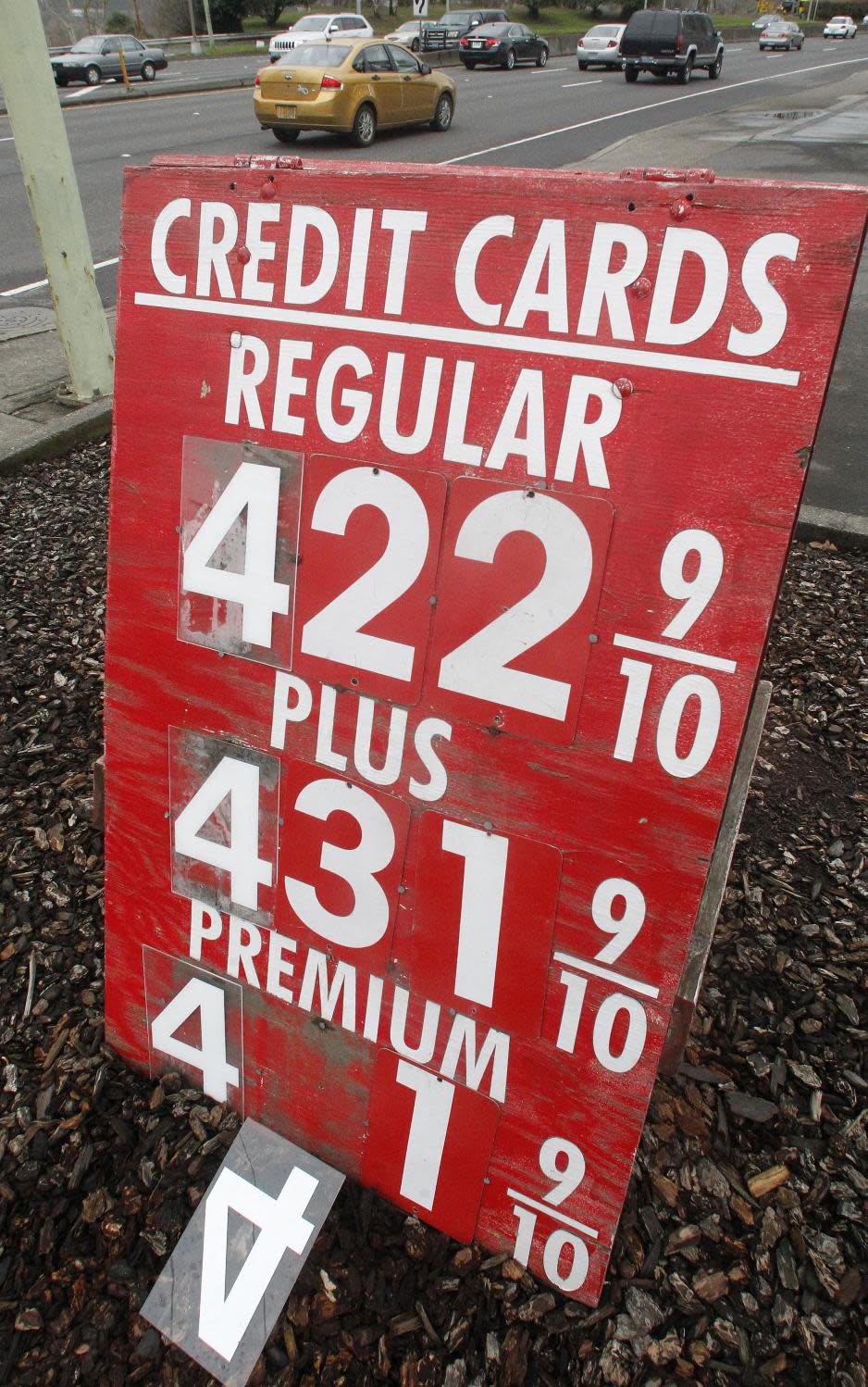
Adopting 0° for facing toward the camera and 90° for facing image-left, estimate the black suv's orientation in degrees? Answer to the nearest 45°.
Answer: approximately 225°

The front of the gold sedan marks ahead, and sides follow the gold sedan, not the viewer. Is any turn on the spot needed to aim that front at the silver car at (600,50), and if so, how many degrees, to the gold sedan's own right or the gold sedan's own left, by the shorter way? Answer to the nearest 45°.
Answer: approximately 45° to the gold sedan's own left

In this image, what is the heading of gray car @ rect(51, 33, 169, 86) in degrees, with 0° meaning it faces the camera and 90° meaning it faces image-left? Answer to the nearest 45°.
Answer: approximately 45°

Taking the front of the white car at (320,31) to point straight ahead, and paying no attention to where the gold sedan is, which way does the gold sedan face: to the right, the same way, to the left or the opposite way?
the opposite way

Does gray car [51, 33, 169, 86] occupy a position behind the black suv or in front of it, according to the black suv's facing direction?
behind
